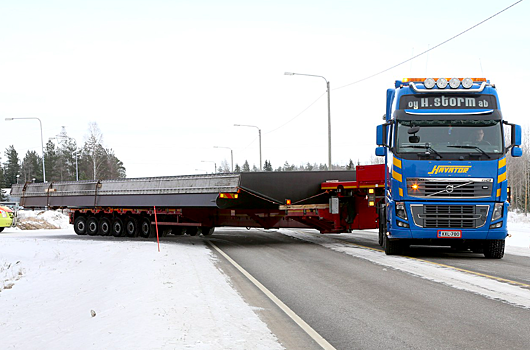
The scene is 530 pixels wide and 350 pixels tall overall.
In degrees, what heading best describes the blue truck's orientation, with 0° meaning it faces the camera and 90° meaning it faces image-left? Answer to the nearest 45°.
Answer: approximately 0°

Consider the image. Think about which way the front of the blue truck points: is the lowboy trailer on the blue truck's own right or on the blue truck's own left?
on the blue truck's own right
